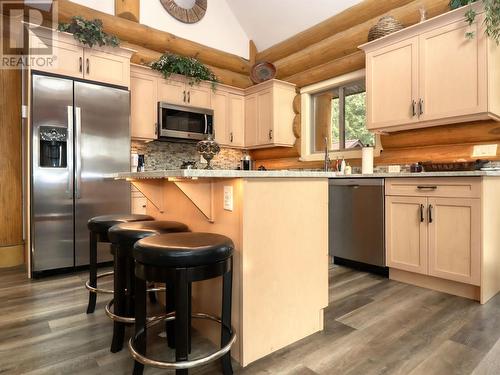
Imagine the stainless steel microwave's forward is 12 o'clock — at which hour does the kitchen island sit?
The kitchen island is roughly at 1 o'clock from the stainless steel microwave.

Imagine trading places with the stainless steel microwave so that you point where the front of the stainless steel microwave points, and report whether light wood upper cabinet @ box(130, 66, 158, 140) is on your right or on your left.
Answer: on your right

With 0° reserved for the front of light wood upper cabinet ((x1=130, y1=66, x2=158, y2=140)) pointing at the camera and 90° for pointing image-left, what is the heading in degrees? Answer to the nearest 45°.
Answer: approximately 315°

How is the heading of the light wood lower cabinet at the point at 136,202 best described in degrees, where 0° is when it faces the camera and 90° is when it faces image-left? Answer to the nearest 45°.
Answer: approximately 0°
